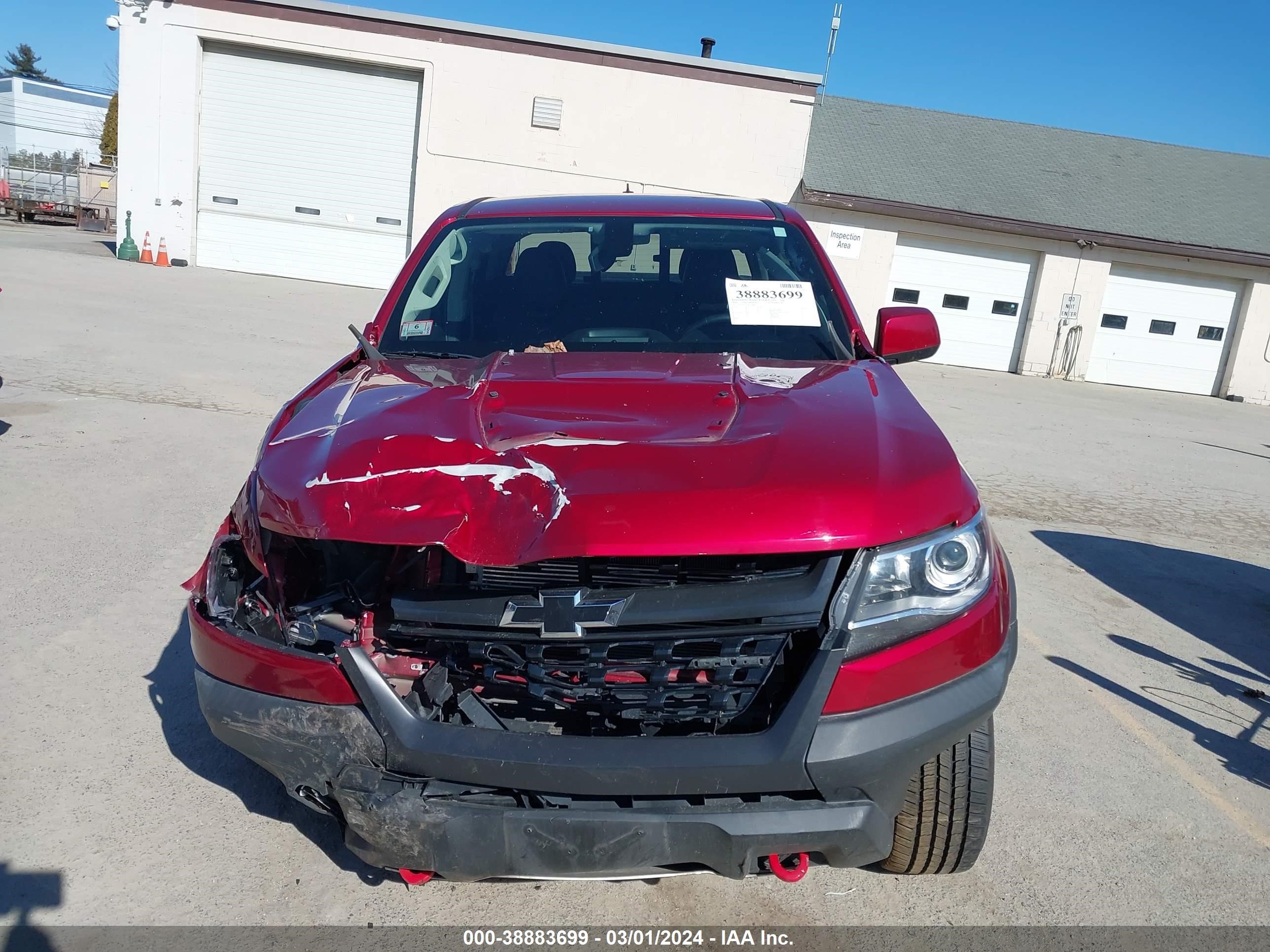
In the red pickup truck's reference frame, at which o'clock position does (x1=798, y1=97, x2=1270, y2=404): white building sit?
The white building is roughly at 7 o'clock from the red pickup truck.

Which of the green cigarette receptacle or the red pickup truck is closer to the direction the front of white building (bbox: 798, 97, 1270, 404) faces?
the red pickup truck

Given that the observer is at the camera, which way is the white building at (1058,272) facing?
facing the viewer

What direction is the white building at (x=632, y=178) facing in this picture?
toward the camera

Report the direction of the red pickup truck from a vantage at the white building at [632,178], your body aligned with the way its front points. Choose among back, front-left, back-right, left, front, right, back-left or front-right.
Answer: front

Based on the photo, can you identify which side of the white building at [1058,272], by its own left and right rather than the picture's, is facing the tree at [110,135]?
right

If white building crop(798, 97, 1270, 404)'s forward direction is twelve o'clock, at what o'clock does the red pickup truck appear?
The red pickup truck is roughly at 12 o'clock from the white building.

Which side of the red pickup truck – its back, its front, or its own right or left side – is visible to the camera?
front

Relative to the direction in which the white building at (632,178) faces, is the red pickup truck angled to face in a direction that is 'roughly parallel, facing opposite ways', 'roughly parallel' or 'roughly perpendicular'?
roughly parallel

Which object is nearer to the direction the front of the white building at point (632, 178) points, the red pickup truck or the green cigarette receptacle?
the red pickup truck

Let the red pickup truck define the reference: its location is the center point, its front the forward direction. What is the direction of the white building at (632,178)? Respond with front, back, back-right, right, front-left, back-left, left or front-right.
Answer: back

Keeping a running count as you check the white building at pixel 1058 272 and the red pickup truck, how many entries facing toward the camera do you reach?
2
